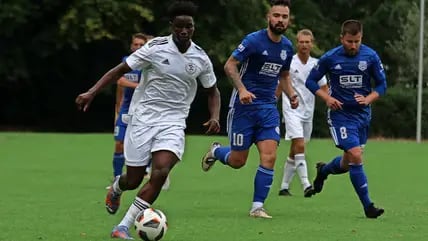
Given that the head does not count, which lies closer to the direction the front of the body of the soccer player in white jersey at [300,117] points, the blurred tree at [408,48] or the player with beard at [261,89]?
the player with beard

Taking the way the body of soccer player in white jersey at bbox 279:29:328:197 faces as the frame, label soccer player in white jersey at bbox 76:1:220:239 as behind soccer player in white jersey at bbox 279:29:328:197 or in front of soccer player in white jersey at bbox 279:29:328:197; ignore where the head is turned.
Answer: in front

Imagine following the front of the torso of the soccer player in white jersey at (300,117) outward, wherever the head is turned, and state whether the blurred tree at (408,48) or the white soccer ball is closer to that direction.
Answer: the white soccer ball

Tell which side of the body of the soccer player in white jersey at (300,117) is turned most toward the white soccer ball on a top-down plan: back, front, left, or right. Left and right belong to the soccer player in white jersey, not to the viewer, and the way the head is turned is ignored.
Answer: front

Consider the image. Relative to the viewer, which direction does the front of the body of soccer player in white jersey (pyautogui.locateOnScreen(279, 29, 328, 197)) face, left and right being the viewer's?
facing the viewer

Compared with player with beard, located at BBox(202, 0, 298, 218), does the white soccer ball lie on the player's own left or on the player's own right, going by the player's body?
on the player's own right

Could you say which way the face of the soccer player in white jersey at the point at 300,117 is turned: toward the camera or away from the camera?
toward the camera

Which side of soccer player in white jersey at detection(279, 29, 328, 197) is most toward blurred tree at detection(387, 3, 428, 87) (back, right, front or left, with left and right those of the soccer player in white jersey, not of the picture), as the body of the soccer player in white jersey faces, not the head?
back

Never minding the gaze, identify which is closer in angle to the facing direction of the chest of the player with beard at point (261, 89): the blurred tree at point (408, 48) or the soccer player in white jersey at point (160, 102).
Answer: the soccer player in white jersey

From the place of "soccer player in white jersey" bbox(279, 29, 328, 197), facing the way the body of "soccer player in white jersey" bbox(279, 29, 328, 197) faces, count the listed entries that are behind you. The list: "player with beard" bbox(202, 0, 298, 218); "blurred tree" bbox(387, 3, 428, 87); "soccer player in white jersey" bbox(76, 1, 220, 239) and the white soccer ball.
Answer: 1
